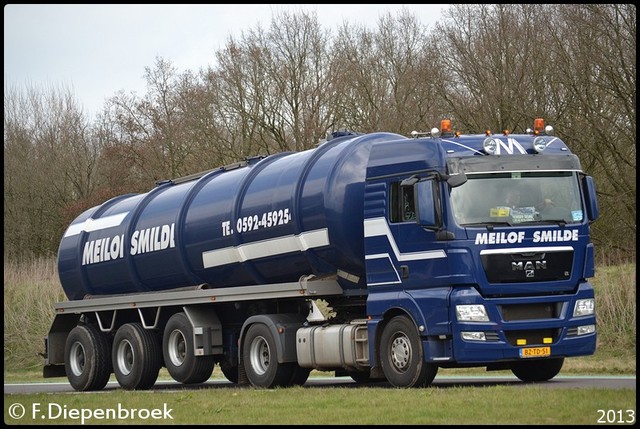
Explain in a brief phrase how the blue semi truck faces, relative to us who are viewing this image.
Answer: facing the viewer and to the right of the viewer
